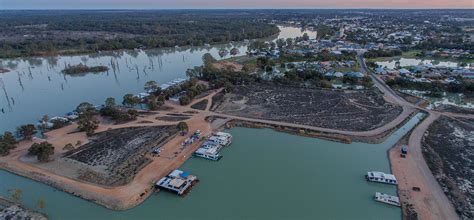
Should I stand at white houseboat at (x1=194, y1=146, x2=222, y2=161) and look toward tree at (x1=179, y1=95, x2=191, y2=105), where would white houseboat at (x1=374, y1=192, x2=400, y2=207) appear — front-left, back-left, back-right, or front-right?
back-right
